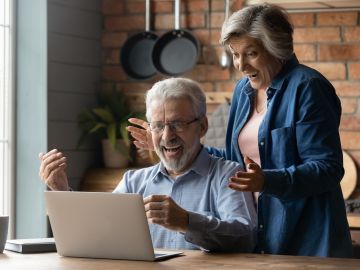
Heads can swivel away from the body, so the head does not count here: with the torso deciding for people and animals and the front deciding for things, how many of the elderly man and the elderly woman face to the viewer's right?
0

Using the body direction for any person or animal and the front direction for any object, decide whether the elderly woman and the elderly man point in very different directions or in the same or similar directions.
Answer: same or similar directions

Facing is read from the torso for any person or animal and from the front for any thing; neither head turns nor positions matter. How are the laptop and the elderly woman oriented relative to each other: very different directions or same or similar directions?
very different directions

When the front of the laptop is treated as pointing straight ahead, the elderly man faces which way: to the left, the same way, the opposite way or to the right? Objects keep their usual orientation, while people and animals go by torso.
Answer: the opposite way

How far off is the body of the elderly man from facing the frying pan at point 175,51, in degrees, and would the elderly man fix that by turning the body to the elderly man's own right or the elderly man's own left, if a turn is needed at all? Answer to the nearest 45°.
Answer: approximately 135° to the elderly man's own right

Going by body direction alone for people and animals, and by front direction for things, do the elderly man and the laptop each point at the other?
yes

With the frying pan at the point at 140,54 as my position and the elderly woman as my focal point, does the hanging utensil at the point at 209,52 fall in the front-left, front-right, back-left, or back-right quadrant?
front-left

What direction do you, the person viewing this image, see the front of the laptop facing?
facing away from the viewer and to the right of the viewer

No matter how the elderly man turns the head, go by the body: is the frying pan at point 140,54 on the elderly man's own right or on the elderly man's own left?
on the elderly man's own right

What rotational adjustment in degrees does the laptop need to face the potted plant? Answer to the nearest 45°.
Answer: approximately 45° to its left

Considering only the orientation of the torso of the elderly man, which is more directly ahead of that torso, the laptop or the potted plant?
the laptop

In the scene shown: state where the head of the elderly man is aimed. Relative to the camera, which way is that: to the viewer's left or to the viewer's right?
to the viewer's left

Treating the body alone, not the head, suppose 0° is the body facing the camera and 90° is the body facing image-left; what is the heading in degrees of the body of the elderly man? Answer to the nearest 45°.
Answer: approximately 45°

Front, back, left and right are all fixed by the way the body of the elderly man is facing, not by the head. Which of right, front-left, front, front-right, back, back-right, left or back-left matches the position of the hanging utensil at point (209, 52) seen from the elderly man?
back-right
